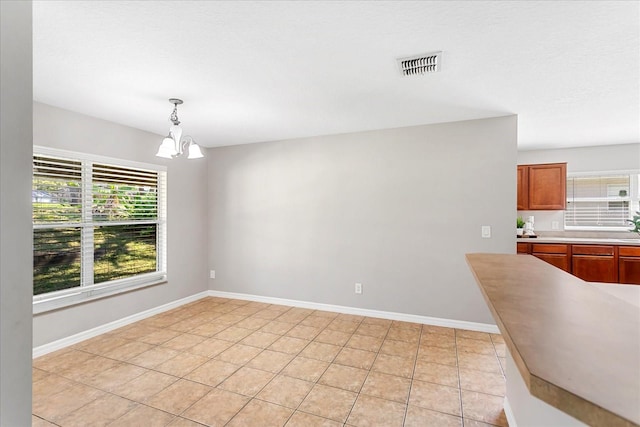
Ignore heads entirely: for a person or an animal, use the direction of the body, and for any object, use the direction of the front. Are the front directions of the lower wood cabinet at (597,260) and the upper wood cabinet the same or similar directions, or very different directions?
same or similar directions

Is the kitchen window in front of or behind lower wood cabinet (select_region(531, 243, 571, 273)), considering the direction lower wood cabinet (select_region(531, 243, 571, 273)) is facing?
behind

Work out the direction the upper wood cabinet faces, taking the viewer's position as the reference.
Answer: facing the viewer

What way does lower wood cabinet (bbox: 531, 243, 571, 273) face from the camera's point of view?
toward the camera

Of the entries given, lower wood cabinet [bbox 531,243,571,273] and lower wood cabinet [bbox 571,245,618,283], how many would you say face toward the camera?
2

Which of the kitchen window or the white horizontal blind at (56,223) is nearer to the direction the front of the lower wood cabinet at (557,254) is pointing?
the white horizontal blind

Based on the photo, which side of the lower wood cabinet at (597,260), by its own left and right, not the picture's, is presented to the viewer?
front

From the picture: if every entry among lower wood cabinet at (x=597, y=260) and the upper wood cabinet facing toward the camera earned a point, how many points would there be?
2

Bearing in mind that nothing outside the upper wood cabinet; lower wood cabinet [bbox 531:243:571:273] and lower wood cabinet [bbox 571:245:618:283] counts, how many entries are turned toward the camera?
3

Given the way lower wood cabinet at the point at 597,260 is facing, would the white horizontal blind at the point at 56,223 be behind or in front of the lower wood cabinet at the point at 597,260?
in front

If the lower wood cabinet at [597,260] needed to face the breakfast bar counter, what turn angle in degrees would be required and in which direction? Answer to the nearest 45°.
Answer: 0° — it already faces it

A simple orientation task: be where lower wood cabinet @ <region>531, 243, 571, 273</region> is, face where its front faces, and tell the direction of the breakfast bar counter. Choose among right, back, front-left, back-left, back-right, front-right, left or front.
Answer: front

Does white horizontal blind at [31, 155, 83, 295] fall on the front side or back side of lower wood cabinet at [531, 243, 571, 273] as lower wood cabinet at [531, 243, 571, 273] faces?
on the front side

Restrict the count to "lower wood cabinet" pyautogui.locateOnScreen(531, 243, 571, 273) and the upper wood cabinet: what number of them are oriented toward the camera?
2
